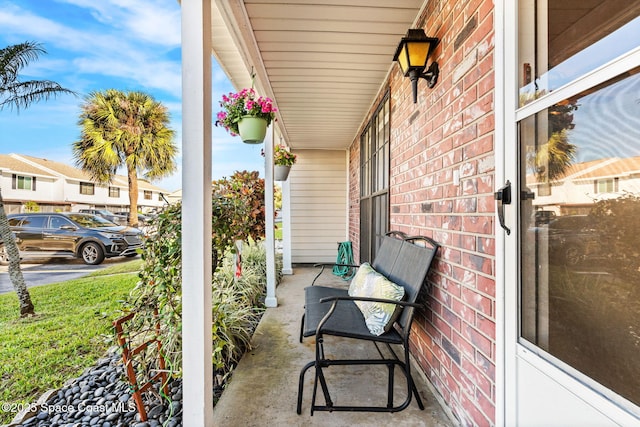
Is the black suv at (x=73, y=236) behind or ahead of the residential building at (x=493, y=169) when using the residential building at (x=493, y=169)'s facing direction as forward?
ahead

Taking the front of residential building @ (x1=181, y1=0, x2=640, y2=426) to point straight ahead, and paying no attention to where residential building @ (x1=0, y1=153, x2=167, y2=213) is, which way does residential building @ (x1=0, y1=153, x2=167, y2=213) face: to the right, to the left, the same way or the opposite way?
the opposite way

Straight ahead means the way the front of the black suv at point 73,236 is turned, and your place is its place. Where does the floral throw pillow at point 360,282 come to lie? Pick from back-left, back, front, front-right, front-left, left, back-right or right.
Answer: front

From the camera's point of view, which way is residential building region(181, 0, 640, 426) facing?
to the viewer's left

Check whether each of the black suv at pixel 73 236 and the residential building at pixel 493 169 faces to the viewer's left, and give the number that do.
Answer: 1

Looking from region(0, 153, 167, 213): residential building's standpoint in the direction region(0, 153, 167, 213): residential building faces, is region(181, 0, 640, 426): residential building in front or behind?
in front

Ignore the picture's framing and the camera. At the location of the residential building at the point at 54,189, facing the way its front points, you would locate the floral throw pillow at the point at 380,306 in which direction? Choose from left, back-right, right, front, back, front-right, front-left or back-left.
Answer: front

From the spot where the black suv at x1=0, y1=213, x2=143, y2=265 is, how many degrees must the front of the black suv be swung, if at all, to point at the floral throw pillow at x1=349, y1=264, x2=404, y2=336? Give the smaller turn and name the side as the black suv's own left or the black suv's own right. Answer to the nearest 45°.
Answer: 0° — it already faces it

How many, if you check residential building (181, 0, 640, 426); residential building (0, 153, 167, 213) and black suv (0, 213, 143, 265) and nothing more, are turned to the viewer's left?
1

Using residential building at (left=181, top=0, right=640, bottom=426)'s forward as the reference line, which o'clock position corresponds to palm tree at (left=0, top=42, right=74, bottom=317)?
The palm tree is roughly at 12 o'clock from the residential building.

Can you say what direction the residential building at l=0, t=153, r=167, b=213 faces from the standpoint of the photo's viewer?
facing the viewer and to the right of the viewer
